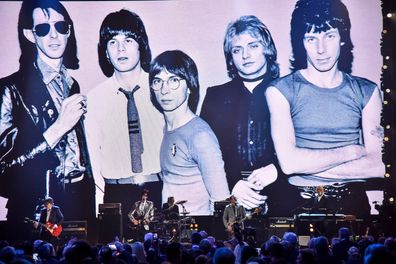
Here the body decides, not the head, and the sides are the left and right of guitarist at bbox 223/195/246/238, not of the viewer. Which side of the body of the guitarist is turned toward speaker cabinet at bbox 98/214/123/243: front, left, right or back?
right

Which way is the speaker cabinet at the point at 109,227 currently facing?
toward the camera

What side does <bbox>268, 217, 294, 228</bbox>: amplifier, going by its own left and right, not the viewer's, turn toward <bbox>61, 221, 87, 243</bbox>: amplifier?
right

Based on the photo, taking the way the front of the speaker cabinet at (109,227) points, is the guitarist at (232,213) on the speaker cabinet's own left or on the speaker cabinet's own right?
on the speaker cabinet's own left

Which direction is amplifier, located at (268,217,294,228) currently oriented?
toward the camera

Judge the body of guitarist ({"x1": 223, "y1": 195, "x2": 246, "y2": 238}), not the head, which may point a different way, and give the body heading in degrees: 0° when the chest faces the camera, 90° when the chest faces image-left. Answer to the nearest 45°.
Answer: approximately 0°

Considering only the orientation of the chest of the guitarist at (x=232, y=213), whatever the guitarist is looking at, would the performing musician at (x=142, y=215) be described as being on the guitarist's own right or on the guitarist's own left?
on the guitarist's own right

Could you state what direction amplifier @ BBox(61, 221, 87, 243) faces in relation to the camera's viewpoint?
facing the viewer
